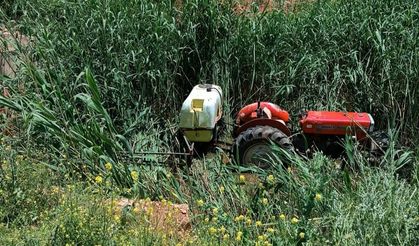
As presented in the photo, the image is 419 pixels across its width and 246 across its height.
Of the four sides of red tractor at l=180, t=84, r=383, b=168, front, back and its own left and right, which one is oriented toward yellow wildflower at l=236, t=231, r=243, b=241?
right

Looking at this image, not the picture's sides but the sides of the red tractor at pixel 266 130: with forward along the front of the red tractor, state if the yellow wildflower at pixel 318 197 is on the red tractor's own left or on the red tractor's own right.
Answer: on the red tractor's own right

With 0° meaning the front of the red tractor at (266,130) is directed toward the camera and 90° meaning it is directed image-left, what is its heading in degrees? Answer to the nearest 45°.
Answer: approximately 270°
